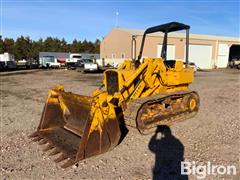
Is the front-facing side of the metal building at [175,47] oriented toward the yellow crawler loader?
yes

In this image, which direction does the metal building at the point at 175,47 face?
toward the camera

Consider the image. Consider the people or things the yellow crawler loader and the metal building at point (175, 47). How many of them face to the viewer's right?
0

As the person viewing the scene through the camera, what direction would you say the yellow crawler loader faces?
facing the viewer and to the left of the viewer

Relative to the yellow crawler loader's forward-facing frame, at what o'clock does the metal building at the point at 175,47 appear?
The metal building is roughly at 5 o'clock from the yellow crawler loader.
